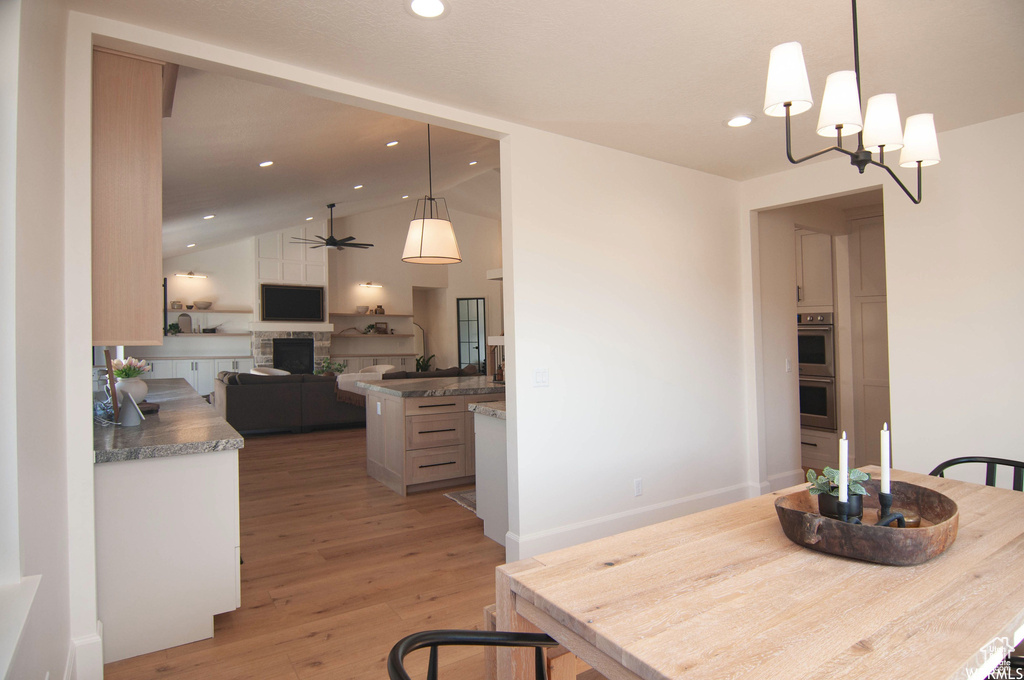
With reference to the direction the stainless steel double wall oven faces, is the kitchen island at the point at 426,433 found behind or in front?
in front

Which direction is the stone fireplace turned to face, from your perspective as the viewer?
facing the viewer

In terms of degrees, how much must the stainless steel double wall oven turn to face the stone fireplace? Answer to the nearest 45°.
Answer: approximately 45° to its right

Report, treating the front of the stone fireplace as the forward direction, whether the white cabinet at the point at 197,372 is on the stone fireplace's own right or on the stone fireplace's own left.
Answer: on the stone fireplace's own right

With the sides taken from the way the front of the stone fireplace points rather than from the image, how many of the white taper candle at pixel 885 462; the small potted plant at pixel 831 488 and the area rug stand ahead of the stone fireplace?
3

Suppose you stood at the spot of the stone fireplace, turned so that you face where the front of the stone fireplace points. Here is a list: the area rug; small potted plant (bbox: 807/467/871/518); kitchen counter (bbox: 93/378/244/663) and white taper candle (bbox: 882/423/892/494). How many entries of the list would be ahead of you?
4

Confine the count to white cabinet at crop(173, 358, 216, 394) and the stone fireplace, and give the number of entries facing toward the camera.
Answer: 2

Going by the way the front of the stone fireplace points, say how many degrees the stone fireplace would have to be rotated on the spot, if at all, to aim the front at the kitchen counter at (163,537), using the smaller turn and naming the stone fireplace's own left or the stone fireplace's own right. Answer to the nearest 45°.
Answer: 0° — it already faces it

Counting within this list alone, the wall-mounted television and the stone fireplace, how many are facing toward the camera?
2

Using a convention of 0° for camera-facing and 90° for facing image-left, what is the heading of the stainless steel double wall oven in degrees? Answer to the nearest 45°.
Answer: approximately 45°

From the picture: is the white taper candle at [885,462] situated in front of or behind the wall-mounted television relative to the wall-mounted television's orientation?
in front
